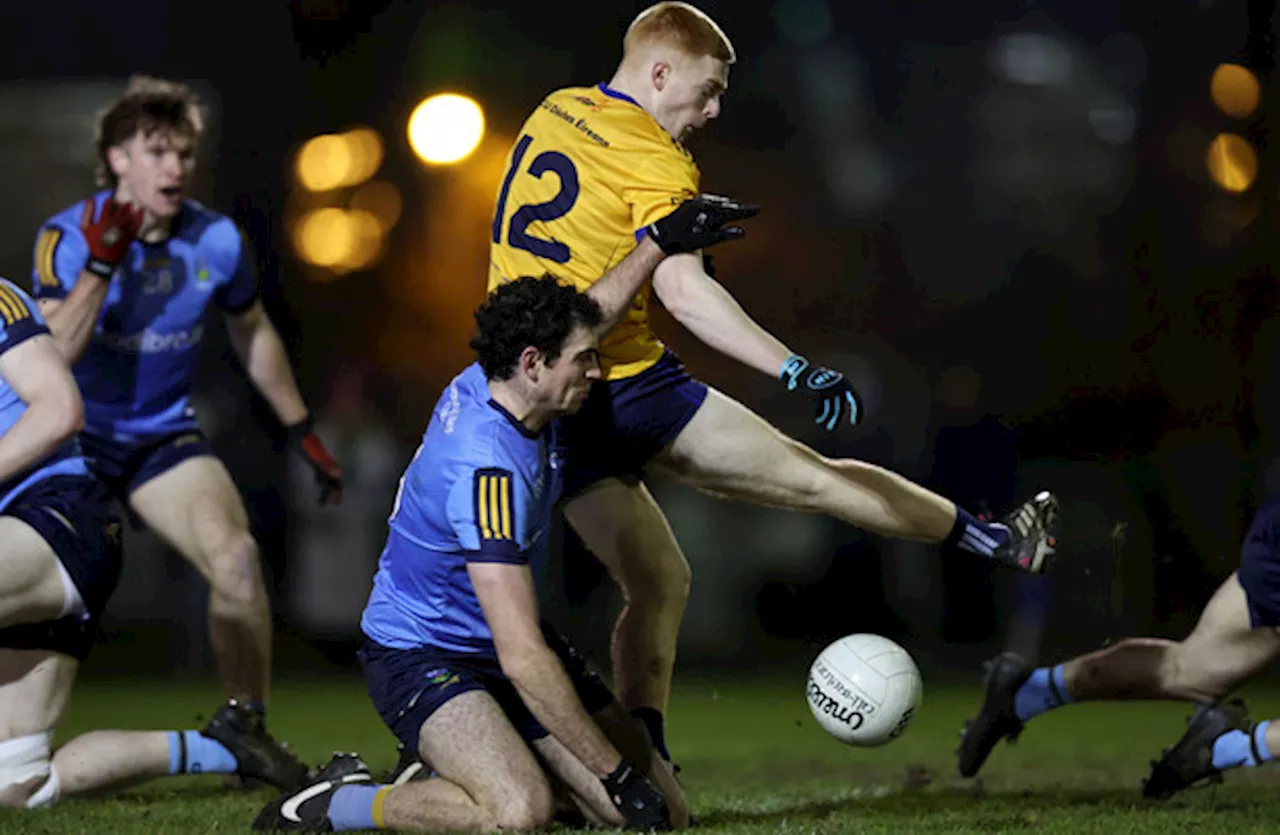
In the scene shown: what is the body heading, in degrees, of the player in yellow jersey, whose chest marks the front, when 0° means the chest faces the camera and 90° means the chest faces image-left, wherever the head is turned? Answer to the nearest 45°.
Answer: approximately 225°

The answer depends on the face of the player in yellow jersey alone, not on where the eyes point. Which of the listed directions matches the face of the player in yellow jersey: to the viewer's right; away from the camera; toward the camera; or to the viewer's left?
to the viewer's right

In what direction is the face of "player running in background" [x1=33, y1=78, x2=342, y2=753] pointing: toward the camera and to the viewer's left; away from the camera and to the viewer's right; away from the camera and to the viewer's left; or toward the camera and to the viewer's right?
toward the camera and to the viewer's right

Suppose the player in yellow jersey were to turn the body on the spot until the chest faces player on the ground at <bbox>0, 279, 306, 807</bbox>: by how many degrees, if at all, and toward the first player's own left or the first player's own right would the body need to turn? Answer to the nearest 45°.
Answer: approximately 135° to the first player's own left
